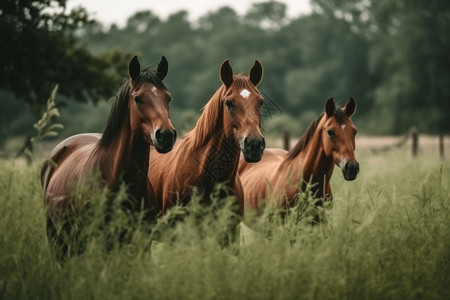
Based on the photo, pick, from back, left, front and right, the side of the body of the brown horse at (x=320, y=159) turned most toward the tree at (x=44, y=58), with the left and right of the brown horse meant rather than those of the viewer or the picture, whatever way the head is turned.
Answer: back

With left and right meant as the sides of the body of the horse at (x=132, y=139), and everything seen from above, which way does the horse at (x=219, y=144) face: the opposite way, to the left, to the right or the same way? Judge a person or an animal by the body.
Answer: the same way

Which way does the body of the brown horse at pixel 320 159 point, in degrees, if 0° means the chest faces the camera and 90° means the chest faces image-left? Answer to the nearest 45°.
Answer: approximately 315°

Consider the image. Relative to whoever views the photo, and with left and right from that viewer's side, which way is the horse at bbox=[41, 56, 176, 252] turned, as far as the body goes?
facing the viewer and to the right of the viewer

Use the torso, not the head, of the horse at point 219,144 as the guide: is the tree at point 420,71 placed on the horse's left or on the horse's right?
on the horse's left

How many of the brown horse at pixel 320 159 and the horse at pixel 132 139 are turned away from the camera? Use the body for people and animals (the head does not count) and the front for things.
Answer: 0

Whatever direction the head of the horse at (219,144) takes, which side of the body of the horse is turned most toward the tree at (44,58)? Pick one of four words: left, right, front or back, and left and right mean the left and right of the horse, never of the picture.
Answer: back

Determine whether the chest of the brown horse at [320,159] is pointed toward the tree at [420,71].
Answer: no

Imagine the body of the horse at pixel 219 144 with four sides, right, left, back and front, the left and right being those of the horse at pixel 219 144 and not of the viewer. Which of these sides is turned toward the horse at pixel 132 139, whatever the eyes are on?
right

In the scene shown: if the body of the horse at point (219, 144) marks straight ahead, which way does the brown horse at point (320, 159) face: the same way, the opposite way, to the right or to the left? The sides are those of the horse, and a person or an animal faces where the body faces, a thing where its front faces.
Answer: the same way

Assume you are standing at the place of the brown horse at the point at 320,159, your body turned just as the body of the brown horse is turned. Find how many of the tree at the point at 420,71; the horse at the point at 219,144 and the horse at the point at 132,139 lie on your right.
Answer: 2

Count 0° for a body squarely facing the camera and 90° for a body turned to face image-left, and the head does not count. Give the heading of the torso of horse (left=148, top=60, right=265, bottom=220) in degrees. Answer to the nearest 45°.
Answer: approximately 315°

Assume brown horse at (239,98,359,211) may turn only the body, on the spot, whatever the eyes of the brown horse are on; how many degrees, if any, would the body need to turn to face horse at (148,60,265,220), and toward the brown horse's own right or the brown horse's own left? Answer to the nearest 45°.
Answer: approximately 90° to the brown horse's own right

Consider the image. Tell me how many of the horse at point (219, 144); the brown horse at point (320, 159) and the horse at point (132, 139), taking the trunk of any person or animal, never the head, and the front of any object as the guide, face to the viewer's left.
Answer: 0

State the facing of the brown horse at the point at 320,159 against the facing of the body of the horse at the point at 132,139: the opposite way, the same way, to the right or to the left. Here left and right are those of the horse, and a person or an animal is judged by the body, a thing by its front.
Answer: the same way

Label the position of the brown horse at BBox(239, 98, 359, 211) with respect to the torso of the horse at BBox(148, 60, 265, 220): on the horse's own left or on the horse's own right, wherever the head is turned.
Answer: on the horse's own left
